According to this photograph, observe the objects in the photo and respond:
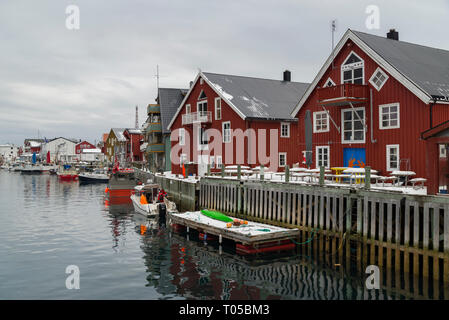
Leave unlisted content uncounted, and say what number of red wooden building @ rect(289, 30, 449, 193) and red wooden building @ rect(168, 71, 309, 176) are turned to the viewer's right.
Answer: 0

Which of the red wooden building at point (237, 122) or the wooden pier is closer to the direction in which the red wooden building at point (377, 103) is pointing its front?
the wooden pier

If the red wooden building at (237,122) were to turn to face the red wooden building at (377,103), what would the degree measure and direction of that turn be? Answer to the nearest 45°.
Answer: approximately 90° to its left

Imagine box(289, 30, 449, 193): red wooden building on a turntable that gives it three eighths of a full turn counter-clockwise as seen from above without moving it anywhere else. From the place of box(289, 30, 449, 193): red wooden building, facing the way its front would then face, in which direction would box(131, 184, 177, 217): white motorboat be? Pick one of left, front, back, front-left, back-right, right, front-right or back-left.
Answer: back

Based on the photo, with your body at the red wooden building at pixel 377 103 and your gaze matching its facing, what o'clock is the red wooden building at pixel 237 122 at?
the red wooden building at pixel 237 122 is roughly at 3 o'clock from the red wooden building at pixel 377 103.

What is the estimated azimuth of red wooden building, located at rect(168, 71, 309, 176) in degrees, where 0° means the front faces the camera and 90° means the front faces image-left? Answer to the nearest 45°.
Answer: approximately 45°

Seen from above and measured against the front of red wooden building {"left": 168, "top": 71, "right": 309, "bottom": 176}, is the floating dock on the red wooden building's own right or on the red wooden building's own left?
on the red wooden building's own left

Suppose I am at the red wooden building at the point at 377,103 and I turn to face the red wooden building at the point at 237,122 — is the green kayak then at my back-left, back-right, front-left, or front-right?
front-left

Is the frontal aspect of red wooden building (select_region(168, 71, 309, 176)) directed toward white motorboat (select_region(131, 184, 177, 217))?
yes

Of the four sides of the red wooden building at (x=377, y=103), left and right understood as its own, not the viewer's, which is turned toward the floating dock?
front

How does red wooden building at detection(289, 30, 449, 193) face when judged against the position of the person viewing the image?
facing the viewer and to the left of the viewer

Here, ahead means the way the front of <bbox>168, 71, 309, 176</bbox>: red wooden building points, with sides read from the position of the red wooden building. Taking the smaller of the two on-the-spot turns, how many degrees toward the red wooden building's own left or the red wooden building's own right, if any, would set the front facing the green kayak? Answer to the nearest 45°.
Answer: approximately 45° to the red wooden building's own left
